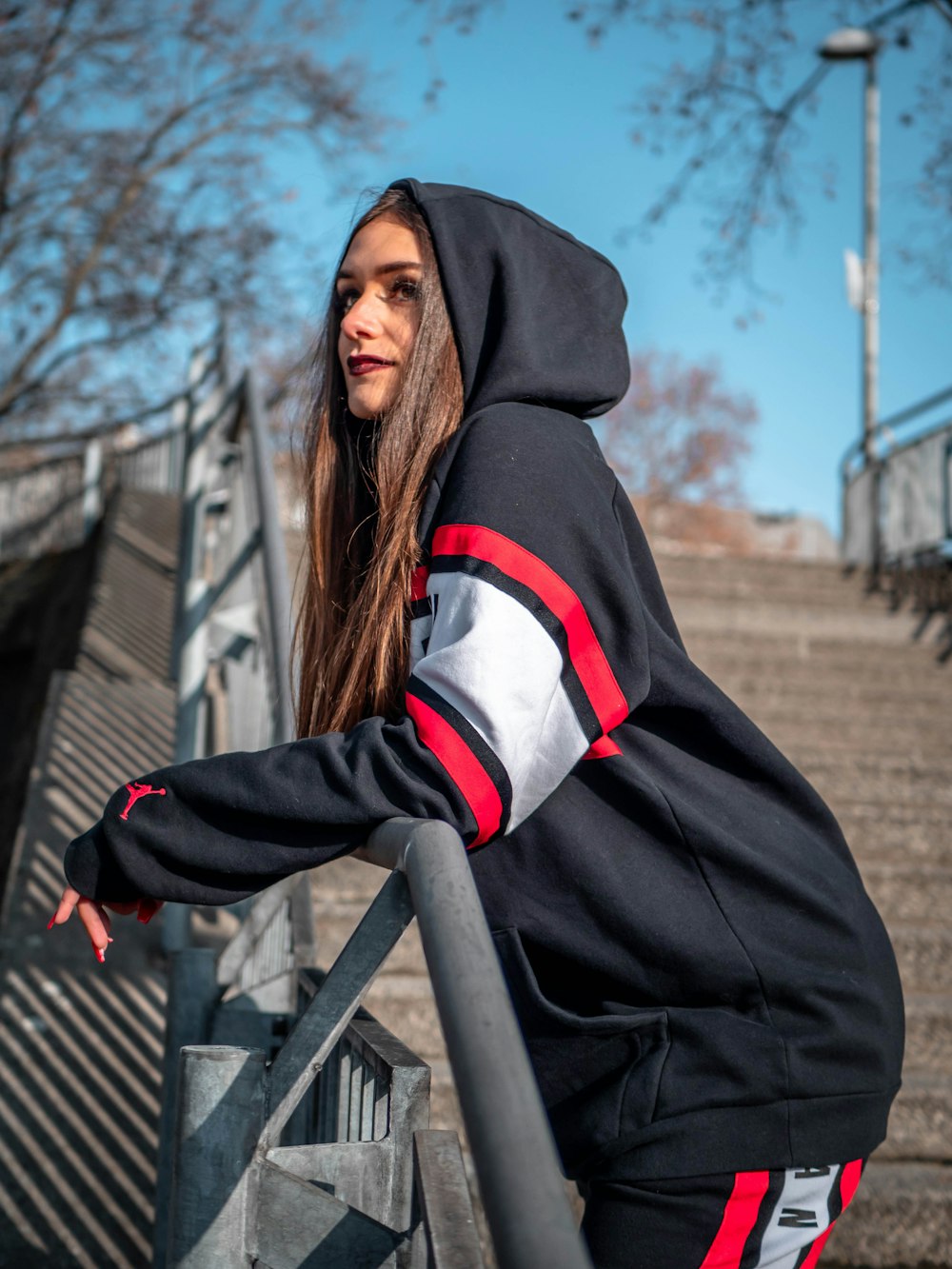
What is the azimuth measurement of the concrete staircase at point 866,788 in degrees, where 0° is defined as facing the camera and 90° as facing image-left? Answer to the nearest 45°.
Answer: approximately 0°

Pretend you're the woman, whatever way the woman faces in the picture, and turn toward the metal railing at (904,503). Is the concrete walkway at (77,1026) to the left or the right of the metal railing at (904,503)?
left

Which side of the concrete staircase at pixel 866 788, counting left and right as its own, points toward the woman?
front

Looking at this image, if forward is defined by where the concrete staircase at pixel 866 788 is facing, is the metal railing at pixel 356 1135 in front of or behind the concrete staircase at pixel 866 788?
in front

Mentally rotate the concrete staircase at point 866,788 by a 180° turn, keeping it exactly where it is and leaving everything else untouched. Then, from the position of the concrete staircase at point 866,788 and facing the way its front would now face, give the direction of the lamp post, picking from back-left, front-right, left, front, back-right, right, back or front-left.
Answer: front

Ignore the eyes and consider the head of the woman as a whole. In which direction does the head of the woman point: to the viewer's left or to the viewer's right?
to the viewer's left

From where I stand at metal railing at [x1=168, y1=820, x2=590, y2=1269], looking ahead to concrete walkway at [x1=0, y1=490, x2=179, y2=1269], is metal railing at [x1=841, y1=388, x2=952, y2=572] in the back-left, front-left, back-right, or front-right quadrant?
front-right

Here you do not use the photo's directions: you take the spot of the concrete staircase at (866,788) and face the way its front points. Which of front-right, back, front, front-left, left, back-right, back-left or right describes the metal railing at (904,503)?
back
